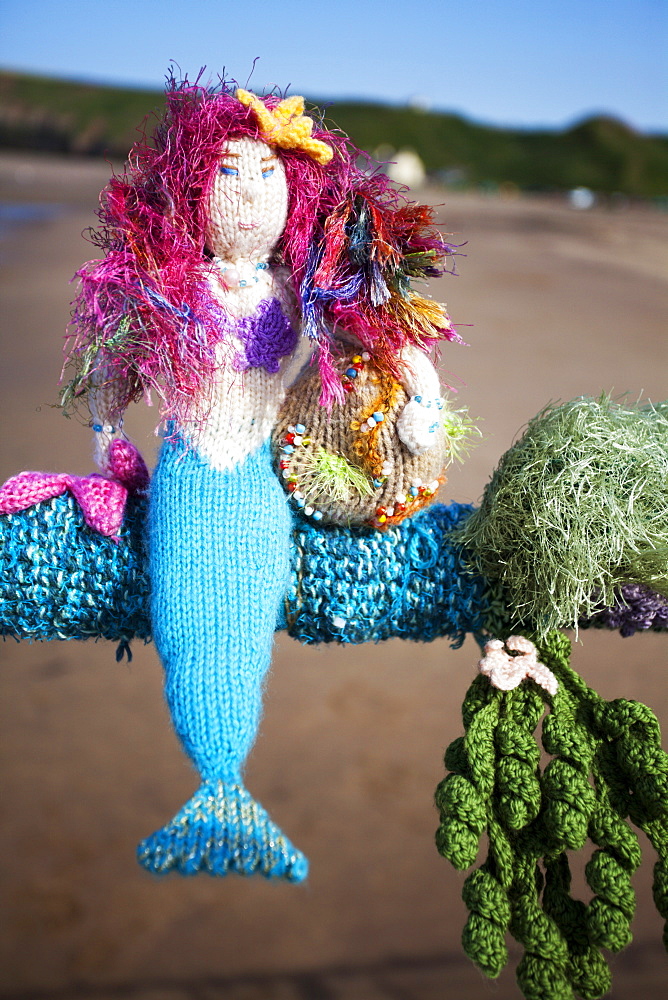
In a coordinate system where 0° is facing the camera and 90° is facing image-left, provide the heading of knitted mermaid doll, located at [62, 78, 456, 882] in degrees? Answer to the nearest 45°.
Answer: approximately 0°
